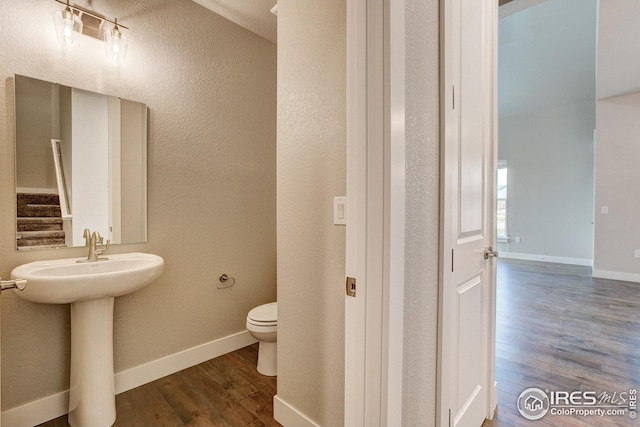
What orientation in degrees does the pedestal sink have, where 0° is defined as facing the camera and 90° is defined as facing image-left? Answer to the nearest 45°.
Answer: approximately 315°

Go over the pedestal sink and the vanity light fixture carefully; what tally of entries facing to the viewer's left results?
0

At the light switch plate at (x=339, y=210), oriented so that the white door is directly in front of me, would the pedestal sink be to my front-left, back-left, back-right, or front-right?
back-left

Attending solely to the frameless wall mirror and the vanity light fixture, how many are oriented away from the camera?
0

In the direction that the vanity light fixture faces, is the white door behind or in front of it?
in front

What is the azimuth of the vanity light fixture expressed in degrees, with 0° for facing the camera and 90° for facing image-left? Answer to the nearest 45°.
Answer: approximately 315°

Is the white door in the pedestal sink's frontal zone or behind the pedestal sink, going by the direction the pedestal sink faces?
frontal zone

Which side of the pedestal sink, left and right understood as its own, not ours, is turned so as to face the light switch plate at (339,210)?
front
